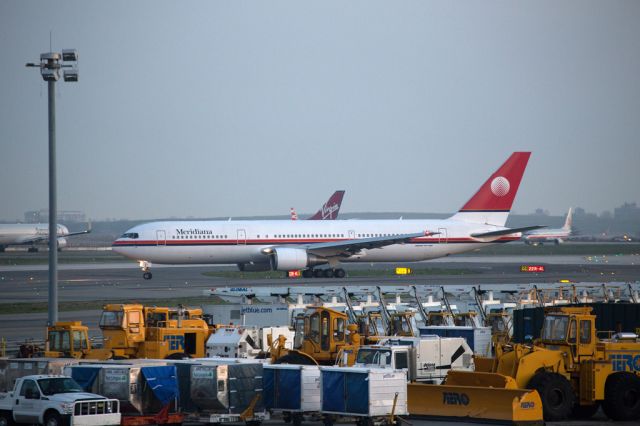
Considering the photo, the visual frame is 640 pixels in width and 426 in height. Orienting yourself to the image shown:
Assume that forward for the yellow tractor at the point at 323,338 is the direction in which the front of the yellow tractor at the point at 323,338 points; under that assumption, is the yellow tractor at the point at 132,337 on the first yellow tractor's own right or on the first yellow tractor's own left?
on the first yellow tractor's own right

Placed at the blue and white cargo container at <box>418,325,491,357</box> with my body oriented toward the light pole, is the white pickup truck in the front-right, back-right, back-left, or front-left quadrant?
front-left

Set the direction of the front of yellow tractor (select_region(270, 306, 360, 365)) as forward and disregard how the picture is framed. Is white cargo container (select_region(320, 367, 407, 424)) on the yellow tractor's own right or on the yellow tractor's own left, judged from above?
on the yellow tractor's own left

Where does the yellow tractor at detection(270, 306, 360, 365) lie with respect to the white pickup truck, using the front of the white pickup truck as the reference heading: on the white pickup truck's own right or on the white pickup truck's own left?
on the white pickup truck's own left

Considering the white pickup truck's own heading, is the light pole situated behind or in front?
behind

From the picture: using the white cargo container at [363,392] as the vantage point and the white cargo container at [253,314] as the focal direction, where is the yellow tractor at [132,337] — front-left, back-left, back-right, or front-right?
front-left

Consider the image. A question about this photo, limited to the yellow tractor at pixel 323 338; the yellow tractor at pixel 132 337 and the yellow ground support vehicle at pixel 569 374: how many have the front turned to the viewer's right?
0

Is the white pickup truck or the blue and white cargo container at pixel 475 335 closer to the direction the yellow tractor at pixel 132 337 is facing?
the white pickup truck

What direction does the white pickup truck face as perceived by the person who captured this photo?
facing the viewer and to the right of the viewer

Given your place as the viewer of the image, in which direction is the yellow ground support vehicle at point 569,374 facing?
facing the viewer and to the left of the viewer

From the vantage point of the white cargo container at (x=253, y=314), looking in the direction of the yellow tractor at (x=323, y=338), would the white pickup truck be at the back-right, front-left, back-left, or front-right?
front-right
